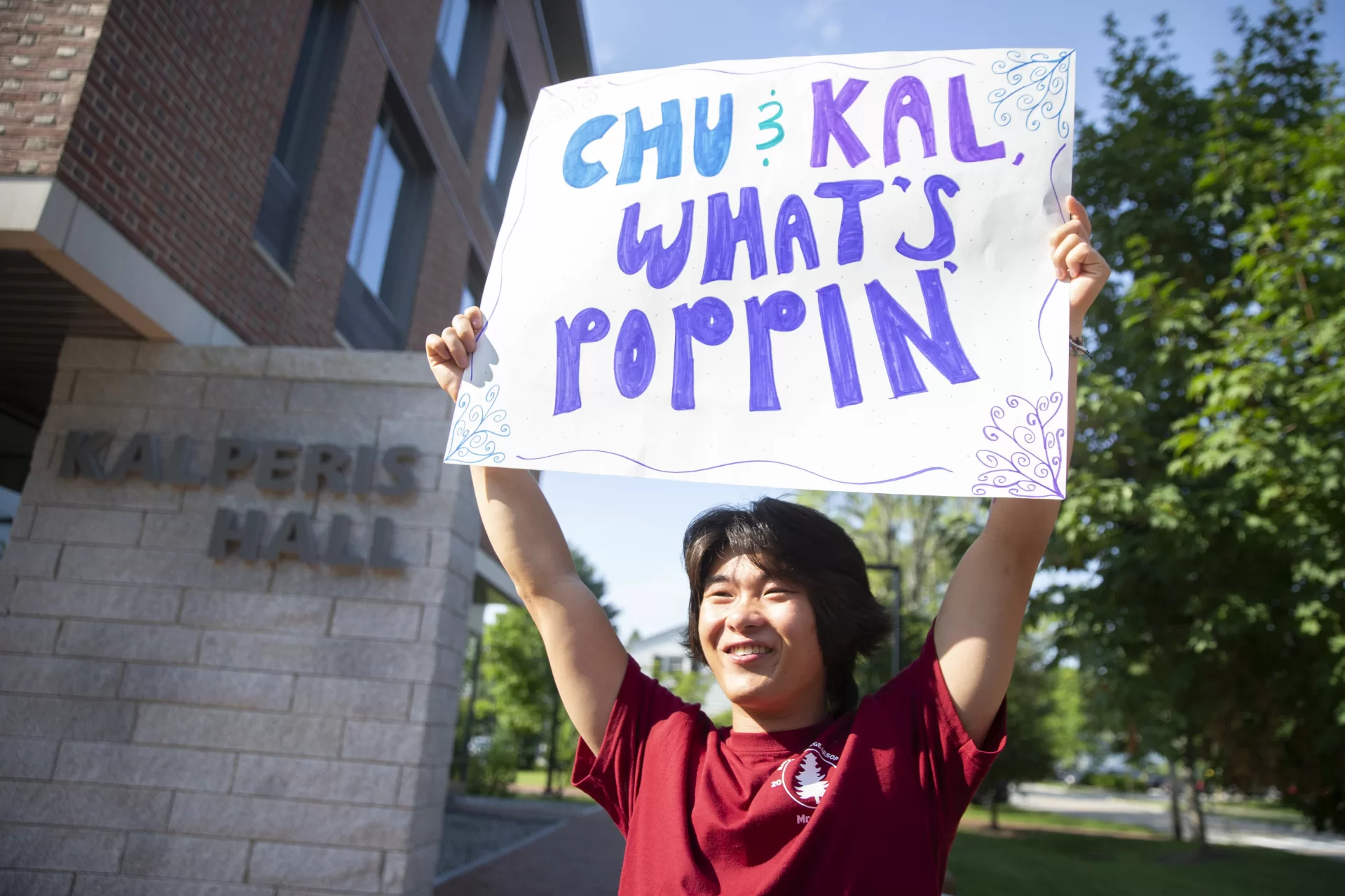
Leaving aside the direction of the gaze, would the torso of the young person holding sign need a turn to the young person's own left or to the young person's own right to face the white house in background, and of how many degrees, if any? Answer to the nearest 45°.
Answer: approximately 180°

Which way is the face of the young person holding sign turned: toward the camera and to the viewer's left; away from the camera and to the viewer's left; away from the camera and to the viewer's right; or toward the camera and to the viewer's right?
toward the camera and to the viewer's left

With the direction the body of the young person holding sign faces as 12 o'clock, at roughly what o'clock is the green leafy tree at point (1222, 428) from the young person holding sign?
The green leafy tree is roughly at 7 o'clock from the young person holding sign.
